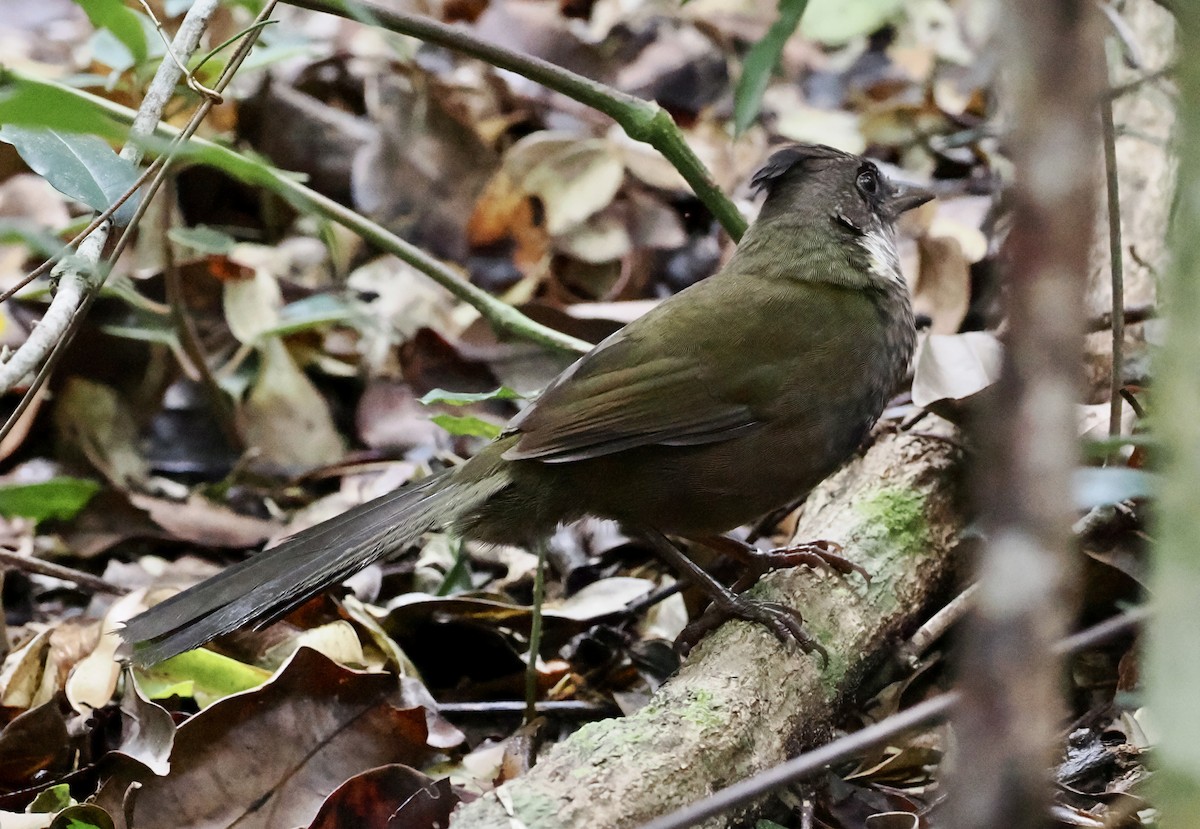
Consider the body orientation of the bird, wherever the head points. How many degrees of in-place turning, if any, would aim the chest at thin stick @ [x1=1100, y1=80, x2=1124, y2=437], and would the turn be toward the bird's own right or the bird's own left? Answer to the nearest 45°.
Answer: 0° — it already faces it

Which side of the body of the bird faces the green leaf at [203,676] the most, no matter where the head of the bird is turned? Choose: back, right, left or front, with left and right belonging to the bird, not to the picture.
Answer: back

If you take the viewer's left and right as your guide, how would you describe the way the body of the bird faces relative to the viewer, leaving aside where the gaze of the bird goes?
facing to the right of the viewer

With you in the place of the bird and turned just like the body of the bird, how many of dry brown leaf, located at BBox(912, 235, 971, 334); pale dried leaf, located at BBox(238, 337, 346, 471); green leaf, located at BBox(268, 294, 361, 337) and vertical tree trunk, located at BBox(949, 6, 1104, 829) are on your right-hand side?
1
